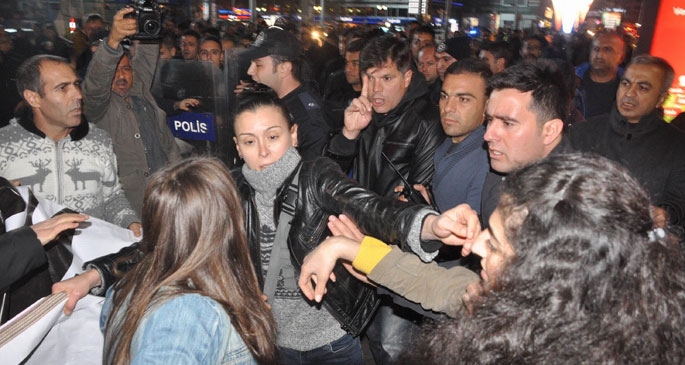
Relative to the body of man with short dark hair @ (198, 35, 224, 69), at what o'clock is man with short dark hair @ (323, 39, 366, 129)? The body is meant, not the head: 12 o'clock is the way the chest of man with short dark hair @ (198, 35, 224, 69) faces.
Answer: man with short dark hair @ (323, 39, 366, 129) is roughly at 9 o'clock from man with short dark hair @ (198, 35, 224, 69).

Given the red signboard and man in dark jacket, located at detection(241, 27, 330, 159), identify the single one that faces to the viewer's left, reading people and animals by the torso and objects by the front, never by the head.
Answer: the man in dark jacket

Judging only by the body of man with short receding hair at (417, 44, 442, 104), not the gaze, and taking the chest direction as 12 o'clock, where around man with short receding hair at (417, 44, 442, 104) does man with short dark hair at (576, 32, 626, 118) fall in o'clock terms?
man with short dark hair at (576, 32, 626, 118) is roughly at 8 o'clock from man with short receding hair at (417, 44, 442, 104).

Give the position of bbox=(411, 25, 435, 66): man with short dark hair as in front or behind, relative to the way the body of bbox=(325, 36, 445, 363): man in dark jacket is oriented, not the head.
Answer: behind

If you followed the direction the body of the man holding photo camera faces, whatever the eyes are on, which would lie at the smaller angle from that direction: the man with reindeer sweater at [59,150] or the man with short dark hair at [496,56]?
the man with reindeer sweater

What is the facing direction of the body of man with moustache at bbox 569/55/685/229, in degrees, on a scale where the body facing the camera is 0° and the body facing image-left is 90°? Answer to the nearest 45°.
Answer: approximately 45°
